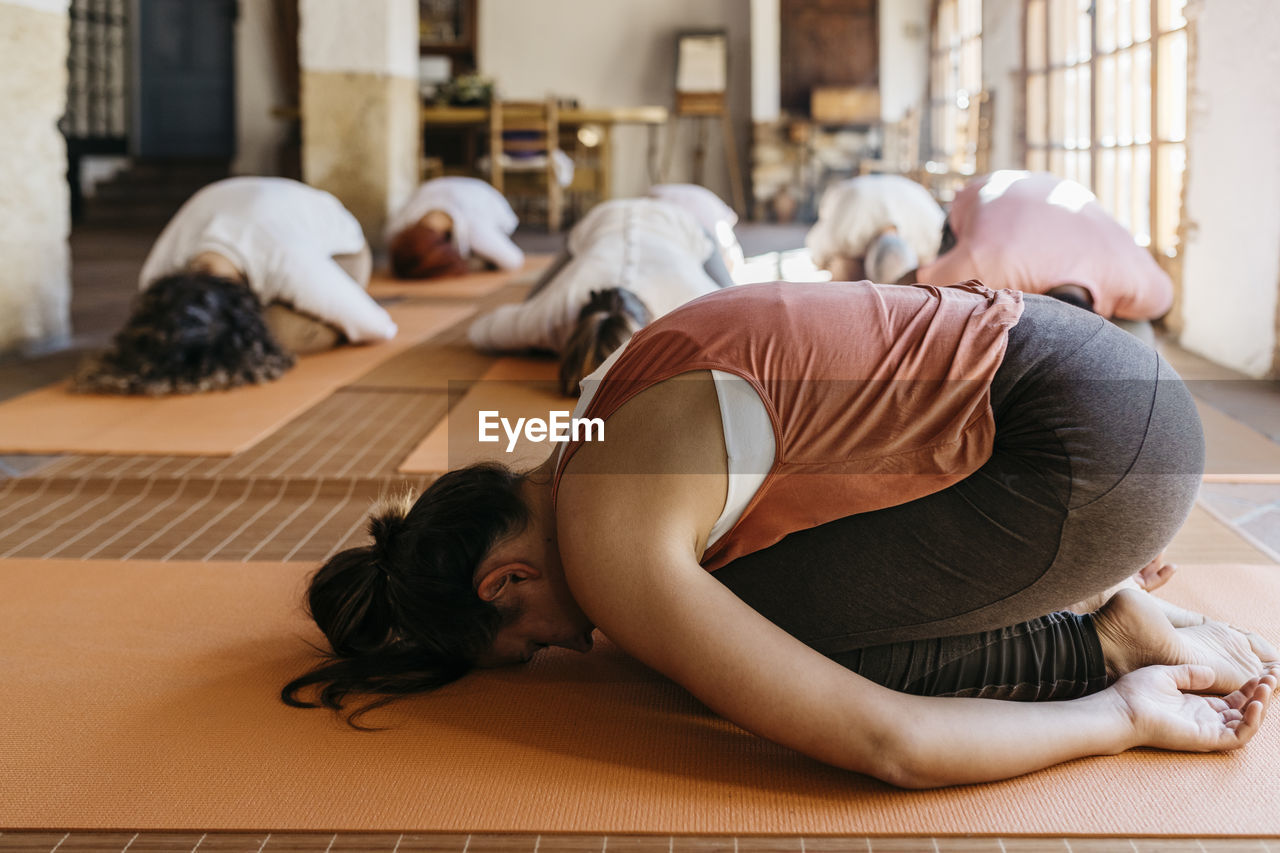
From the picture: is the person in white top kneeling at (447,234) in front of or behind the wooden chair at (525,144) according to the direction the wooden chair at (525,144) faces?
behind

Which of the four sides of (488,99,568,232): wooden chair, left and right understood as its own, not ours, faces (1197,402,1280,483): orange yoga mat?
back

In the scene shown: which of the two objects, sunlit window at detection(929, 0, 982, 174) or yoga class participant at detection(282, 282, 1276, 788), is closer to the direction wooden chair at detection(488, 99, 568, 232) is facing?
the sunlit window

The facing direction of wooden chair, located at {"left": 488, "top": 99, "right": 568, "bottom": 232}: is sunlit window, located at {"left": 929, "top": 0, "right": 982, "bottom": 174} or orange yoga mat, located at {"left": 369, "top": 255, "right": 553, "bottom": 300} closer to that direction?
the sunlit window

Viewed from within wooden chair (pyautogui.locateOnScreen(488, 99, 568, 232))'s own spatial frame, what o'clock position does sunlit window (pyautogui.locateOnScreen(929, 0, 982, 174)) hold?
The sunlit window is roughly at 3 o'clock from the wooden chair.

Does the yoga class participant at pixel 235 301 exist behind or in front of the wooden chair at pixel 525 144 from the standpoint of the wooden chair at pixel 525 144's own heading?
behind

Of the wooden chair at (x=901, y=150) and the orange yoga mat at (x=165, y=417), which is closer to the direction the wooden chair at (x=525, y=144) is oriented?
the wooden chair

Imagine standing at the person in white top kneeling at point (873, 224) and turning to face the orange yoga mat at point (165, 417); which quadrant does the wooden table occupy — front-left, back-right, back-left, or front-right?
back-right

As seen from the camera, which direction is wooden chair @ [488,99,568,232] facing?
away from the camera

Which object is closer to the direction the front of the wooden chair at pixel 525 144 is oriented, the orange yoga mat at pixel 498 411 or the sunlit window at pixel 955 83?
the sunlit window

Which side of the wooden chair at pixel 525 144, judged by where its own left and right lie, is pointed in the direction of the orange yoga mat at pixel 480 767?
back

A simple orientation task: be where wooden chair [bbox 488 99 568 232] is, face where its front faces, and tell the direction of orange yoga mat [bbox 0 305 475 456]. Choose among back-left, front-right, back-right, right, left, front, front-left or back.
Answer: back
